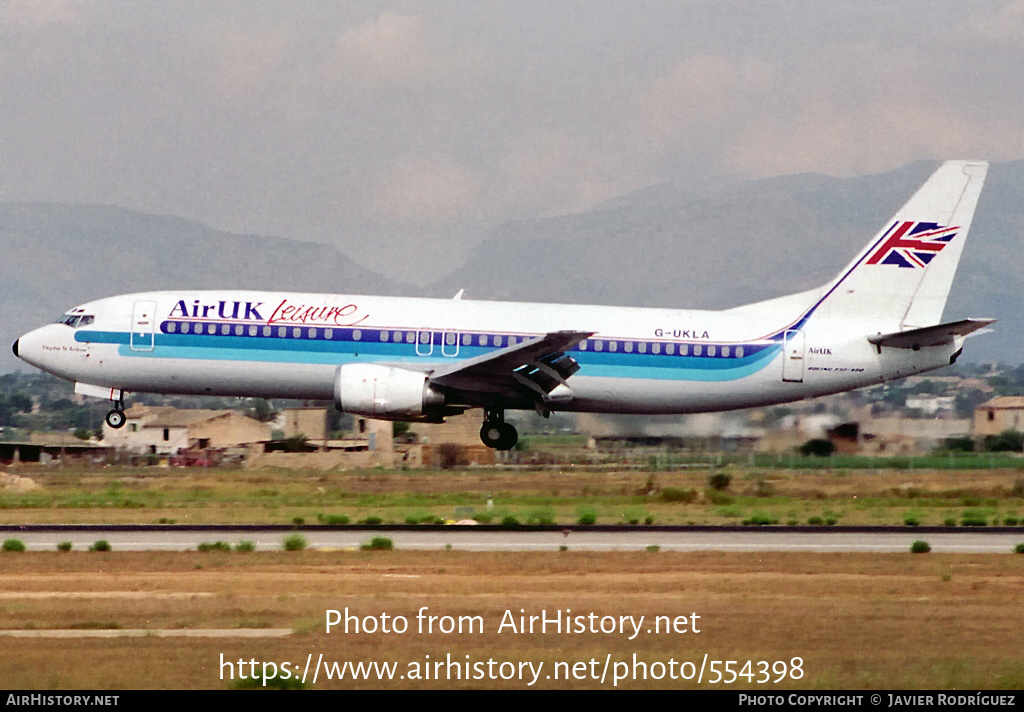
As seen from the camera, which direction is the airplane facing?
to the viewer's left
